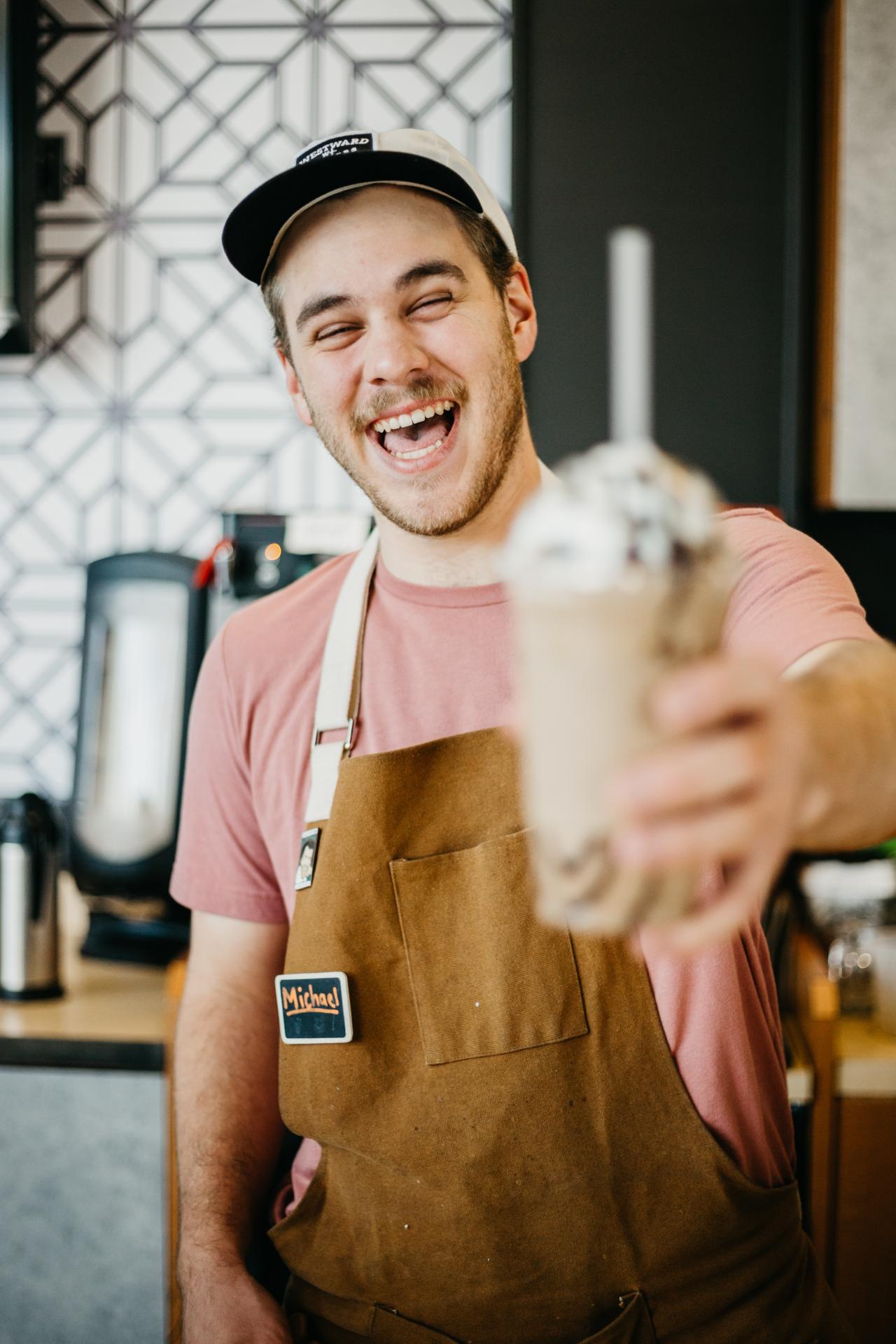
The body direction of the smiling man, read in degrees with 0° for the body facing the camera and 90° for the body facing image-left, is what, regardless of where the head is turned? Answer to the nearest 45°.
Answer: approximately 0°

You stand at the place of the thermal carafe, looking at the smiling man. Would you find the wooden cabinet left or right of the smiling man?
left

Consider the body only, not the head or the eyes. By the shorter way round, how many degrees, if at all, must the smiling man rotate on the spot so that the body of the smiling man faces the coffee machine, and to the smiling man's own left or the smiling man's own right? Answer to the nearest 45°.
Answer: approximately 135° to the smiling man's own right

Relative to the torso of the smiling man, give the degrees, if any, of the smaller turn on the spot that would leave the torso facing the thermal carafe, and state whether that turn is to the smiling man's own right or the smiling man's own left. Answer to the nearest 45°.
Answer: approximately 135° to the smiling man's own right
